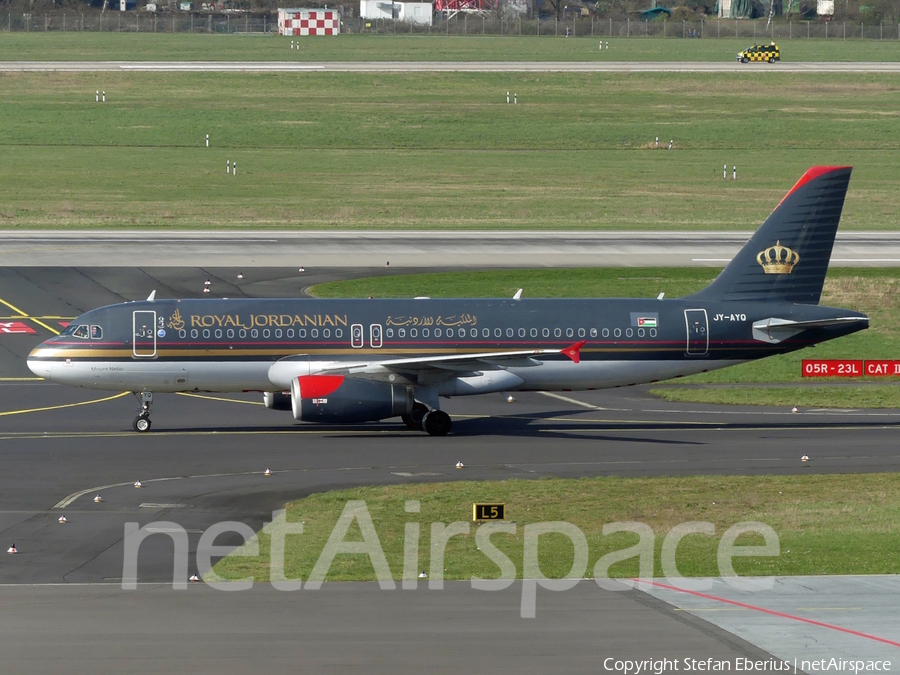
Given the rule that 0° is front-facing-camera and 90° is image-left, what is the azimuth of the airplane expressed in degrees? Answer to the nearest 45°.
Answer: approximately 90°
